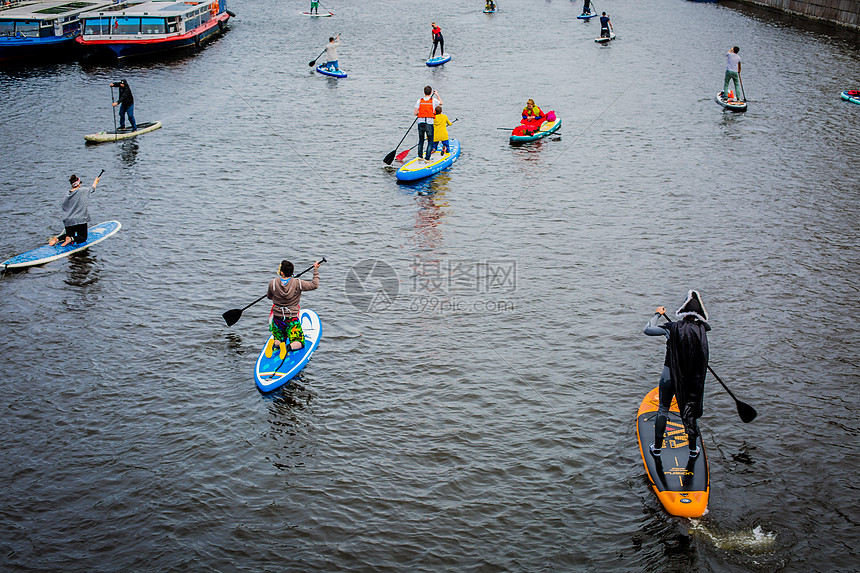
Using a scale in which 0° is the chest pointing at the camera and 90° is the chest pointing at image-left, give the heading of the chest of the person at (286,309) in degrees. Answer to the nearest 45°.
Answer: approximately 180°

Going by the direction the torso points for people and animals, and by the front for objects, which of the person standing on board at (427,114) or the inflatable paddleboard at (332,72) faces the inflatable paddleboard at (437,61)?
the person standing on board

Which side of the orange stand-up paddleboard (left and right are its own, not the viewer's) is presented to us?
back

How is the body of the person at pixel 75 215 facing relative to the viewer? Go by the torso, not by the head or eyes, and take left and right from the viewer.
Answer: facing away from the viewer and to the right of the viewer

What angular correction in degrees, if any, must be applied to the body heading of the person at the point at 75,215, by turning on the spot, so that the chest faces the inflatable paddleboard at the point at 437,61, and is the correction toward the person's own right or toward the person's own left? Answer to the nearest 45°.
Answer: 0° — they already face it

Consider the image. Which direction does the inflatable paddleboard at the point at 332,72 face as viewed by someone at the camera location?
facing away from the viewer and to the left of the viewer

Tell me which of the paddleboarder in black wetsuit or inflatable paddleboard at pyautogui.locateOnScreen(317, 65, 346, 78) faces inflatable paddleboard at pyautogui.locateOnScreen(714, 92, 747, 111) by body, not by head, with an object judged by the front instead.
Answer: the paddleboarder in black wetsuit

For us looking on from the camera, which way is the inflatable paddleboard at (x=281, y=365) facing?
facing away from the viewer and to the right of the viewer

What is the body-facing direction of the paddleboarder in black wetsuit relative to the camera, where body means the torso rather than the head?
away from the camera

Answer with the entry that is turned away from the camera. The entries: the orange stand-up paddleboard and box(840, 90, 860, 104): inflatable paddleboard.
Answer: the orange stand-up paddleboard

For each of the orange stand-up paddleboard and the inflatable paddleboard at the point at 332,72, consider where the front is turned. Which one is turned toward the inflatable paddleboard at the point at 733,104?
the orange stand-up paddleboard

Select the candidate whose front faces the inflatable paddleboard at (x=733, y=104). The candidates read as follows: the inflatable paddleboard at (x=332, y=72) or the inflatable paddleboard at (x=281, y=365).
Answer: the inflatable paddleboard at (x=281, y=365)

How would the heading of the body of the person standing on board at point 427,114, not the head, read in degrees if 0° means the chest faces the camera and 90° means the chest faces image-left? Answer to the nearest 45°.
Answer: approximately 180°
